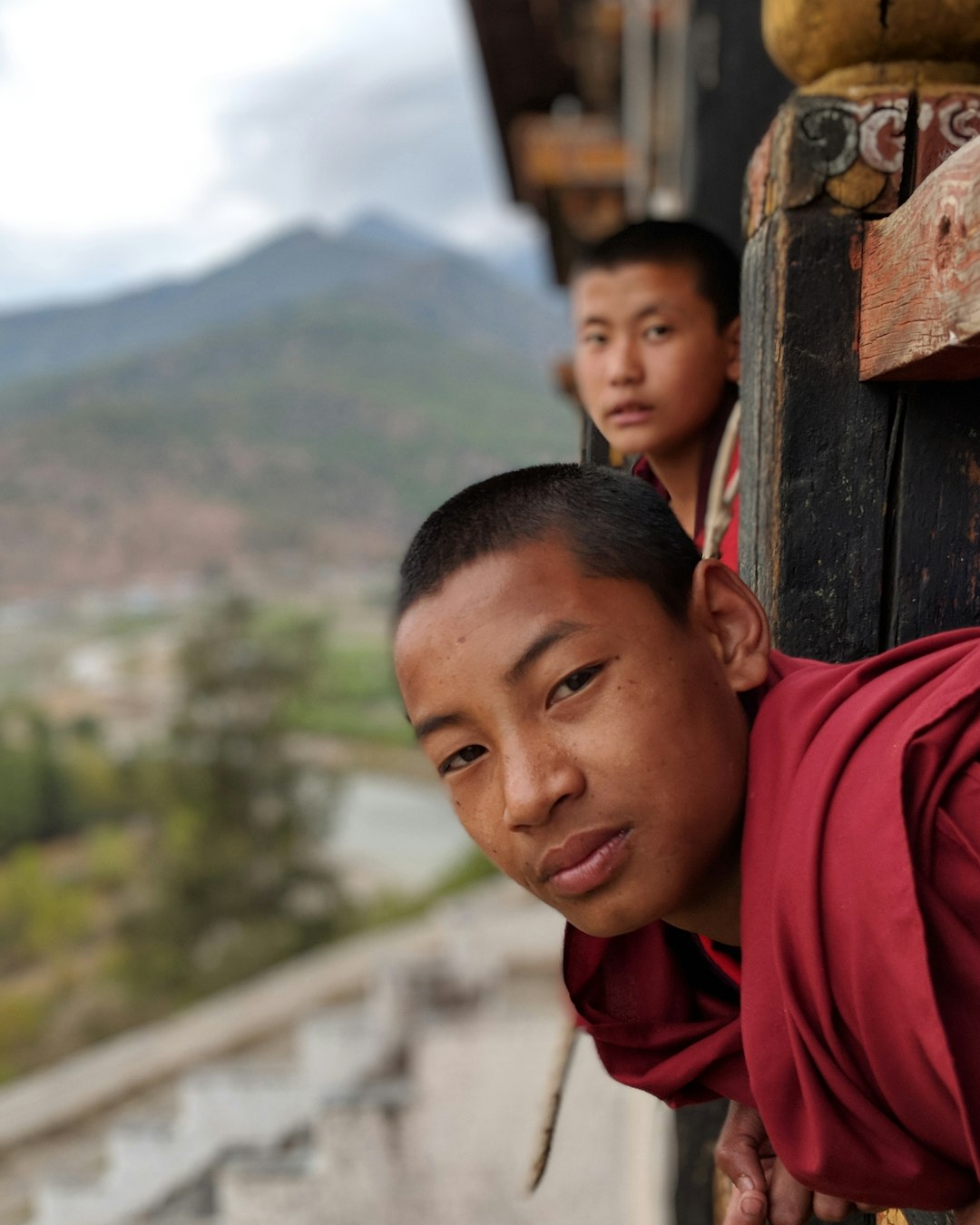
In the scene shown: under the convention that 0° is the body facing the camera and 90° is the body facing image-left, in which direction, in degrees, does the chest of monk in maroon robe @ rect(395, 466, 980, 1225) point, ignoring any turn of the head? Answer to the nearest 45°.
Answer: approximately 45°

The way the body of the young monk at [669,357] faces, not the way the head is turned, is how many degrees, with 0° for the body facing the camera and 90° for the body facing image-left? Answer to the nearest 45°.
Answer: approximately 45°

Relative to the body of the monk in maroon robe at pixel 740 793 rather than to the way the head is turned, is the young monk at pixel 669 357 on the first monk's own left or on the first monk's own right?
on the first monk's own right
